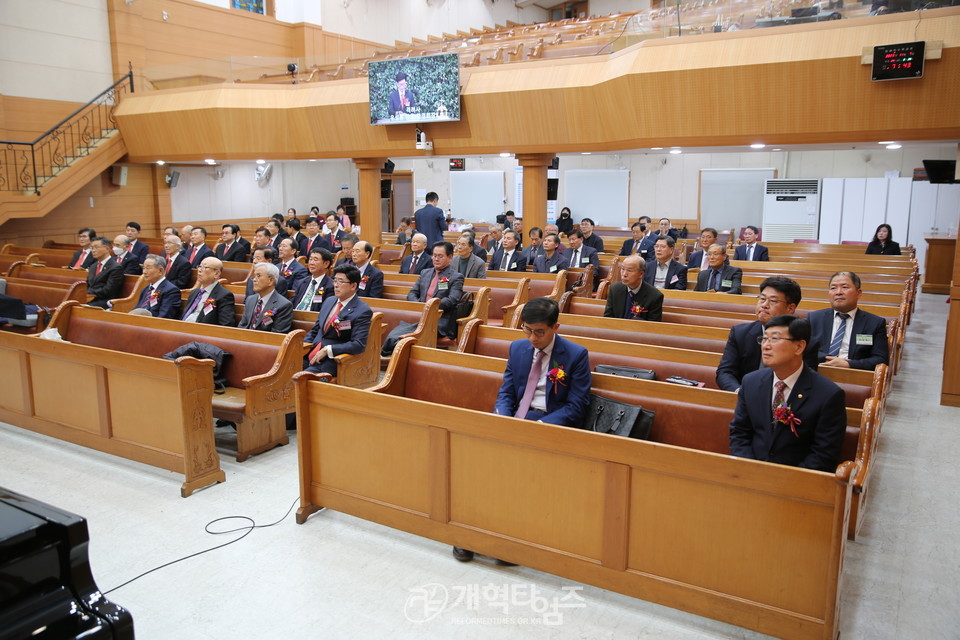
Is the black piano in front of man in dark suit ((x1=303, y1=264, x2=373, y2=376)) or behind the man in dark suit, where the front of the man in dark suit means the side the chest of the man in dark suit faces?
in front

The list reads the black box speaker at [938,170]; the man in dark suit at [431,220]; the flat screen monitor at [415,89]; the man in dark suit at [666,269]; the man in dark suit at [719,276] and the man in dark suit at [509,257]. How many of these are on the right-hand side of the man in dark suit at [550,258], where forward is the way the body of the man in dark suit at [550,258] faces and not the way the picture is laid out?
3

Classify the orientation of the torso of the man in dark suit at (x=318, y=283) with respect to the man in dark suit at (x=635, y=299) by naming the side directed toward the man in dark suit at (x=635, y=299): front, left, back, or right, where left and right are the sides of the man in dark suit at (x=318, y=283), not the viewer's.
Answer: left

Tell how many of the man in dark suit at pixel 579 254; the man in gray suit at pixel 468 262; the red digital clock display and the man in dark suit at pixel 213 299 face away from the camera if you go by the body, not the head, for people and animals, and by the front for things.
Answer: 0

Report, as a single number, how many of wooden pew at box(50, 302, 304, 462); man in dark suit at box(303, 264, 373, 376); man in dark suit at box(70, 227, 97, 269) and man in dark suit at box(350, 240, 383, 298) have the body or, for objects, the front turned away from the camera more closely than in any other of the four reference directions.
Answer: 0

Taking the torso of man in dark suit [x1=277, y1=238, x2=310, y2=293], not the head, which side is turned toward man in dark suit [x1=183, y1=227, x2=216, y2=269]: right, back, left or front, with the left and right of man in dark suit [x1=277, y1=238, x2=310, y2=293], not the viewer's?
right

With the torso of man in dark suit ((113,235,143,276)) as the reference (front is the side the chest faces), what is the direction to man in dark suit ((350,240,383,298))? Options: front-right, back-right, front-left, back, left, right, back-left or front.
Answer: left

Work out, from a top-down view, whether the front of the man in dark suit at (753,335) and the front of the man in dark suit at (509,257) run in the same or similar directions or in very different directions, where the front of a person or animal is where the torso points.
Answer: same or similar directions

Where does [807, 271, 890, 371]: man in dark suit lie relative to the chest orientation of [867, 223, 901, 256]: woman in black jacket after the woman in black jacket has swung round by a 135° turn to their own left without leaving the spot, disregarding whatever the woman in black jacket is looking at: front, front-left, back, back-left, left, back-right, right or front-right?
right

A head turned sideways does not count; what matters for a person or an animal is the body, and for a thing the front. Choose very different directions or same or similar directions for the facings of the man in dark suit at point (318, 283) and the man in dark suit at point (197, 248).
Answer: same or similar directions

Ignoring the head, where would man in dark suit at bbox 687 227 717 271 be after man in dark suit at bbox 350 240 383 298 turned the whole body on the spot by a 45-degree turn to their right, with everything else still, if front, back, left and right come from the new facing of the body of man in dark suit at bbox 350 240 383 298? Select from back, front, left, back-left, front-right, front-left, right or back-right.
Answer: back

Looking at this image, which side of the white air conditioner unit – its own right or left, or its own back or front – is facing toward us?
front

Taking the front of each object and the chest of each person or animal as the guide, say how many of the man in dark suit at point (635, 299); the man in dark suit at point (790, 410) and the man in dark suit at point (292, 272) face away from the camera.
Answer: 0

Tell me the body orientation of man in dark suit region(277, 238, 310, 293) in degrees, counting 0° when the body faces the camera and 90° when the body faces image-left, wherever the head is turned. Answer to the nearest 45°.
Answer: approximately 45°

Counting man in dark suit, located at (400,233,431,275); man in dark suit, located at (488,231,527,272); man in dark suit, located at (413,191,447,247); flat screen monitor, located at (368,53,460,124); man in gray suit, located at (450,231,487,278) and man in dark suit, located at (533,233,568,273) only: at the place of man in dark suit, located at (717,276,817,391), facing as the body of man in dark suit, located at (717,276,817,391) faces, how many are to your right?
6

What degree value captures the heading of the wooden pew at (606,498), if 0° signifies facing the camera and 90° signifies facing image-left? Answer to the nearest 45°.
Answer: approximately 45°

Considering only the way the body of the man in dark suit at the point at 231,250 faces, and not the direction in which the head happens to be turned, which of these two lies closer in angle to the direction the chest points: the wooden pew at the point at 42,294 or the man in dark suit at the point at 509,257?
the wooden pew

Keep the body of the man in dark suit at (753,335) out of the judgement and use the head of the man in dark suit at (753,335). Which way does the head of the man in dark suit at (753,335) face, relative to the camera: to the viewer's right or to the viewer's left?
to the viewer's left

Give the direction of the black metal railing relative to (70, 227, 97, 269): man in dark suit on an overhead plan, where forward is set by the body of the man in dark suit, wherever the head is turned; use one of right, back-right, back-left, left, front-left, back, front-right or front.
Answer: back-right
